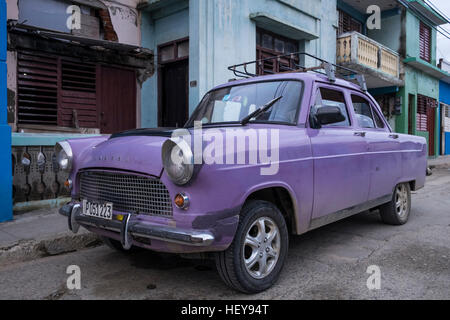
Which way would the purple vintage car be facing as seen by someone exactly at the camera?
facing the viewer and to the left of the viewer

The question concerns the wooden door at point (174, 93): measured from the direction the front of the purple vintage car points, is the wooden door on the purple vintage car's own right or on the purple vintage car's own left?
on the purple vintage car's own right
